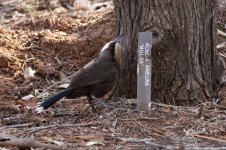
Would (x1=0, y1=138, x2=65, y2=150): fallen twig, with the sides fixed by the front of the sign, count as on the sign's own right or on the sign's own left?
on the sign's own right

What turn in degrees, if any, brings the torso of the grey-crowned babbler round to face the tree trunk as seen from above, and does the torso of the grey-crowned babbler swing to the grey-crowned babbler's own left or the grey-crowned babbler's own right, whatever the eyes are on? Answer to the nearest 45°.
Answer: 0° — it already faces it

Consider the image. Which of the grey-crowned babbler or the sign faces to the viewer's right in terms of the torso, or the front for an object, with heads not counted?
the grey-crowned babbler

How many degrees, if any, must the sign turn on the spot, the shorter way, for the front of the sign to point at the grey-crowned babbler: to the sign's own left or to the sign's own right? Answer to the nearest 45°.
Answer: approximately 135° to the sign's own right

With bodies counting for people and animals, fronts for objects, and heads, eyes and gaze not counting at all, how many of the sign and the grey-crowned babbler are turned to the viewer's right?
1

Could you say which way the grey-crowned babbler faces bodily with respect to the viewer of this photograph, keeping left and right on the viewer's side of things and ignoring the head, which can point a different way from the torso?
facing to the right of the viewer

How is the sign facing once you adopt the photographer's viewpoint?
facing the viewer

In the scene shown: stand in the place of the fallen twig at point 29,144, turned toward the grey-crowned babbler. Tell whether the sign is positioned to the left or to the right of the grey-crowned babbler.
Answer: right

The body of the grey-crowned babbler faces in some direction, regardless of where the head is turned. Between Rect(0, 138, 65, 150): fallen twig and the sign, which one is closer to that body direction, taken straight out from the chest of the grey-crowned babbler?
the sign

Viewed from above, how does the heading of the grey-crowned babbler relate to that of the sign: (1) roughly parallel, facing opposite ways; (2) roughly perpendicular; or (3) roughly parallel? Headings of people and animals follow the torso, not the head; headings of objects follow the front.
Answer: roughly perpendicular
